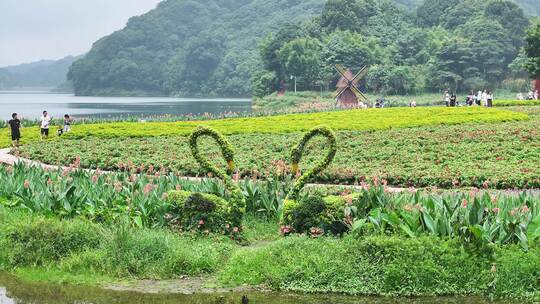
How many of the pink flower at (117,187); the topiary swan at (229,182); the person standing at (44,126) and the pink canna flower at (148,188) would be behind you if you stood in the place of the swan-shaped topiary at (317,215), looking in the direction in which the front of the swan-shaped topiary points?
0

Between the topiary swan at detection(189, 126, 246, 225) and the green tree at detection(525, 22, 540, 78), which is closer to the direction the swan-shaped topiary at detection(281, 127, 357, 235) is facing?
the topiary swan

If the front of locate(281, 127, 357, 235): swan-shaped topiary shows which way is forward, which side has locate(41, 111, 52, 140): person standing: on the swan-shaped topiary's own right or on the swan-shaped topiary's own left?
on the swan-shaped topiary's own right

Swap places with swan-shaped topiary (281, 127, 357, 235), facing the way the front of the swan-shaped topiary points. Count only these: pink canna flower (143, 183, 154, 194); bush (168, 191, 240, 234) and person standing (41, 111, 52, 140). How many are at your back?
0

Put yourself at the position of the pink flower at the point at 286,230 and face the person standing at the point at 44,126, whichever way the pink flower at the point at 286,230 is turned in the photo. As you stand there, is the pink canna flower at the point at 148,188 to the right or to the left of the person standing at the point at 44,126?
left

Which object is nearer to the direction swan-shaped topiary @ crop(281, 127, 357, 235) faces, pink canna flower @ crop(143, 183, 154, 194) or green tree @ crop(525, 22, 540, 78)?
the pink canna flower

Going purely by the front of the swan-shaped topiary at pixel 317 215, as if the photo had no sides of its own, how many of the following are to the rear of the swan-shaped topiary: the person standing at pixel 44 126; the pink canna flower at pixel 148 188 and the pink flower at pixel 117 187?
0

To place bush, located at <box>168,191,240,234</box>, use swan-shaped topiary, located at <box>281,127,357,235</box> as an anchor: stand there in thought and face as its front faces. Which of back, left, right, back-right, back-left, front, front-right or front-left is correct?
front

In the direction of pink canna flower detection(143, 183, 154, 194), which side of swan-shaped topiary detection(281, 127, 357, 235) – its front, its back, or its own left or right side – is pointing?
front

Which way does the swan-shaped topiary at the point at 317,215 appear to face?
to the viewer's left

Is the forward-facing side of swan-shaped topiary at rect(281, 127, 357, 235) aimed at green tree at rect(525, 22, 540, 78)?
no

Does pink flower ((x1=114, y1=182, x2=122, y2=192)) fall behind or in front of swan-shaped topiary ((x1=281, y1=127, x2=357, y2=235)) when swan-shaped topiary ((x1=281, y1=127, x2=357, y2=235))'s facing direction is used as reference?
in front

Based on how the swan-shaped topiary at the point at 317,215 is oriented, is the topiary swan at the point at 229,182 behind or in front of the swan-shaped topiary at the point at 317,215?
in front
